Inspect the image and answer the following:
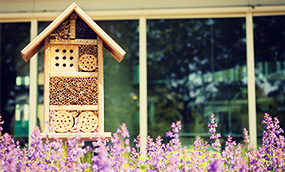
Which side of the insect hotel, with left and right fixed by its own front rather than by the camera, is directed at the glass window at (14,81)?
back

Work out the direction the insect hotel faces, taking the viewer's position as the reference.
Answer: facing the viewer

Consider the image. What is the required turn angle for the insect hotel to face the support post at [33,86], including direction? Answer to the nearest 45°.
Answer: approximately 180°

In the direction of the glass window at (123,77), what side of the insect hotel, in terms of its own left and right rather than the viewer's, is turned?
back

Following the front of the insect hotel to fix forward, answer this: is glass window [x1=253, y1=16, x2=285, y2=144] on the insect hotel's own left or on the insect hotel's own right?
on the insect hotel's own left

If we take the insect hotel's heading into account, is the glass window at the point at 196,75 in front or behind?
behind

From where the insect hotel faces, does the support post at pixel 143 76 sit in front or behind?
behind

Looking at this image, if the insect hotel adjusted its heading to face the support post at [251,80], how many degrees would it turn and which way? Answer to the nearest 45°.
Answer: approximately 135° to its left
